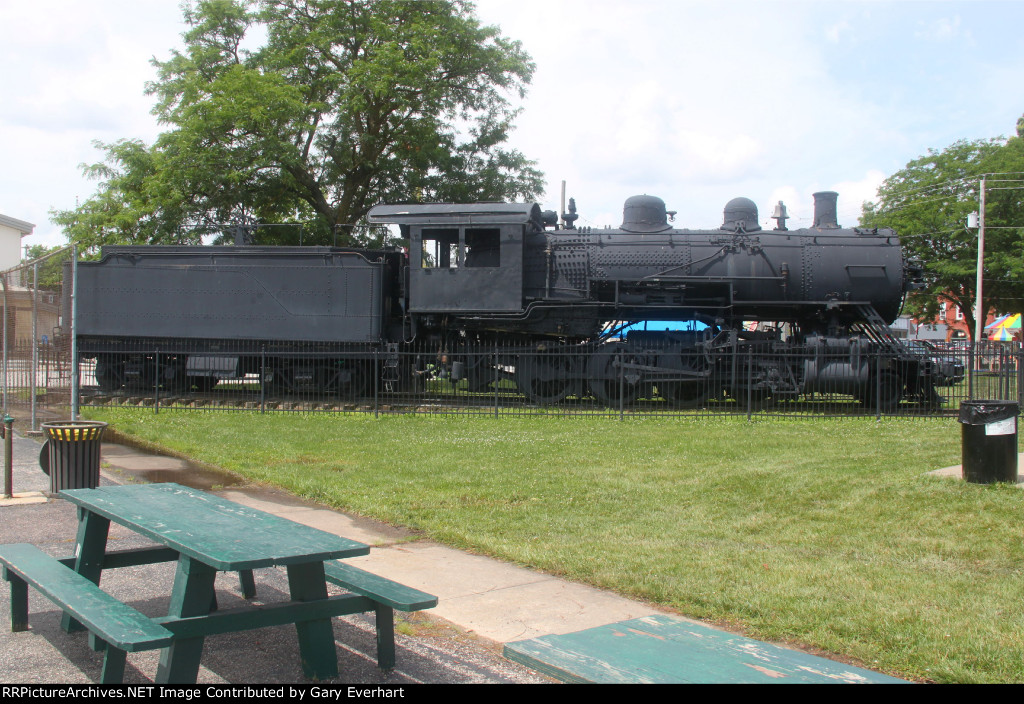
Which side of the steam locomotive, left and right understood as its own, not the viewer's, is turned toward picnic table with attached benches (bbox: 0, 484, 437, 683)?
right

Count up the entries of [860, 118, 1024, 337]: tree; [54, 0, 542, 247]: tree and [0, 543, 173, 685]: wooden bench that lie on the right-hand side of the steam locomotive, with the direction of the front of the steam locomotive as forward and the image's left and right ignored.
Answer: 1

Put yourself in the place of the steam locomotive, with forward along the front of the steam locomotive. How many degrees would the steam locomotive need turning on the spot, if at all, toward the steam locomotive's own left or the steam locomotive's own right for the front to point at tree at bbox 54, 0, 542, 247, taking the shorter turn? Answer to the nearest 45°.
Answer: approximately 135° to the steam locomotive's own left

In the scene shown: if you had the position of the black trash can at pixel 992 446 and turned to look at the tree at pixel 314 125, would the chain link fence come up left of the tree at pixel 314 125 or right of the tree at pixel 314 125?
left

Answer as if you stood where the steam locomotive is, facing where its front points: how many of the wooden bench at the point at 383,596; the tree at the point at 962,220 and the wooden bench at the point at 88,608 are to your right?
2

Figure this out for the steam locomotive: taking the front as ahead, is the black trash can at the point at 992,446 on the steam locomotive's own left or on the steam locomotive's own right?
on the steam locomotive's own right

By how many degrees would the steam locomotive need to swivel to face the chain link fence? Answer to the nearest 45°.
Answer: approximately 135° to its right

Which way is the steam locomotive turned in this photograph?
to the viewer's right

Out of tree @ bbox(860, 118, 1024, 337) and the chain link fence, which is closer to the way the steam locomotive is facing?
the tree

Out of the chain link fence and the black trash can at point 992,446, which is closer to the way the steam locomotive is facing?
the black trash can

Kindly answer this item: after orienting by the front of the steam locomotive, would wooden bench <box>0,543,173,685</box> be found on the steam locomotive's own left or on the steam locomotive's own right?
on the steam locomotive's own right

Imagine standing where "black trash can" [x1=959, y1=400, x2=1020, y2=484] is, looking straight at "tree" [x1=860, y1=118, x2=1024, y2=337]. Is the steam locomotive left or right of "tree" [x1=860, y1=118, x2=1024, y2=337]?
left

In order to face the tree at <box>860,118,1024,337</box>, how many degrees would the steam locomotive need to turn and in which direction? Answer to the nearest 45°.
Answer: approximately 45° to its left
